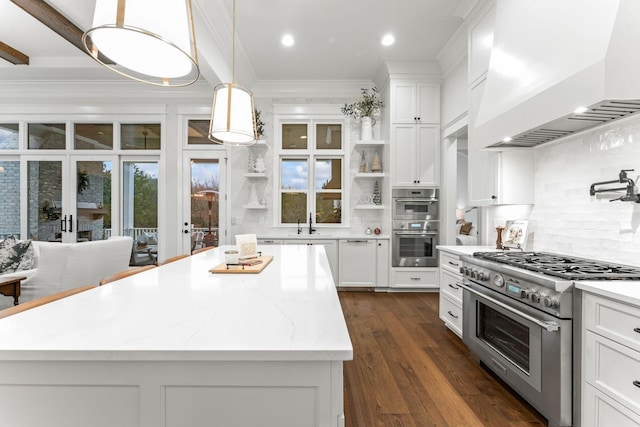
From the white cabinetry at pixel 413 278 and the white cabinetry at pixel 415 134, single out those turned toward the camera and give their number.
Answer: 2

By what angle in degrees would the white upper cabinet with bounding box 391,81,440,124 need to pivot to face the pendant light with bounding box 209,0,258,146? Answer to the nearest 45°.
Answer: approximately 45° to its right

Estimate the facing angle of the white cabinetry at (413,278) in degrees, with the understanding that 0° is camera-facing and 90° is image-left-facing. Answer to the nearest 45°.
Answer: approximately 0°

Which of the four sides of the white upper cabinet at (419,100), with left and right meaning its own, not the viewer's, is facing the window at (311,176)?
right

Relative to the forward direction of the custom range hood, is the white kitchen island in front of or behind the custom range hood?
in front

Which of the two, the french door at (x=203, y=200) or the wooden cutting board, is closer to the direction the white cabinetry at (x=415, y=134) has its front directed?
the wooden cutting board

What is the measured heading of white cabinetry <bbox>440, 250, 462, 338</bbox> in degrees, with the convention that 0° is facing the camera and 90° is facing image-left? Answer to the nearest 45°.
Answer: approximately 45°

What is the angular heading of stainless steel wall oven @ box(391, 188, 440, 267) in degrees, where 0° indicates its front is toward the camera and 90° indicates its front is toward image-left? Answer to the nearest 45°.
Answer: approximately 0°

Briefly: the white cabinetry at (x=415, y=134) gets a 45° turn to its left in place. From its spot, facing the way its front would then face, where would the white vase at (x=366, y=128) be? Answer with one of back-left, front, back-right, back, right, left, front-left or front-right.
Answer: back-right

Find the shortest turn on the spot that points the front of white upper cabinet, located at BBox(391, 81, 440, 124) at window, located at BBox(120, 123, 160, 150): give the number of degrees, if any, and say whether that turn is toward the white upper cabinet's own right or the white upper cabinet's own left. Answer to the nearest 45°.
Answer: approximately 90° to the white upper cabinet's own right
